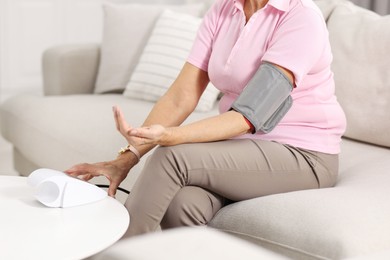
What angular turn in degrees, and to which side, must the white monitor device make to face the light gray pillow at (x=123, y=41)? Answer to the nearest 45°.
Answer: approximately 45° to its left

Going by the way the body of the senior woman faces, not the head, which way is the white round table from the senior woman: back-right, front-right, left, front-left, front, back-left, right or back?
front

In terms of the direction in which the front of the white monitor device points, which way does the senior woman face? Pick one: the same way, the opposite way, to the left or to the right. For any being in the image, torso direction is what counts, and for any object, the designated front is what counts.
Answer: the opposite way

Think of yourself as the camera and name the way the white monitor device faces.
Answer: facing away from the viewer and to the right of the viewer

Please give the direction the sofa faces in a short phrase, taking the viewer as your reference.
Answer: facing the viewer and to the left of the viewer

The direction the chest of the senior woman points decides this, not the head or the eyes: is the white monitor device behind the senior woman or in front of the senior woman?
in front
